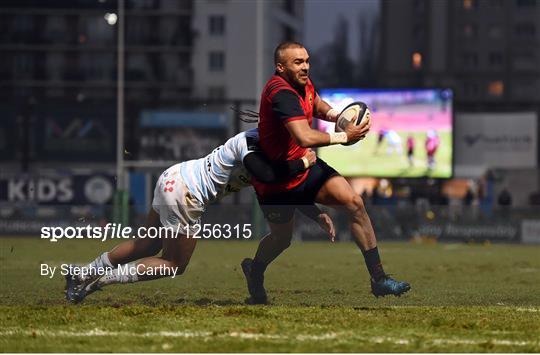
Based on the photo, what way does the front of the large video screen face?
toward the camera

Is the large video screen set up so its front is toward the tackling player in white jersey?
yes
